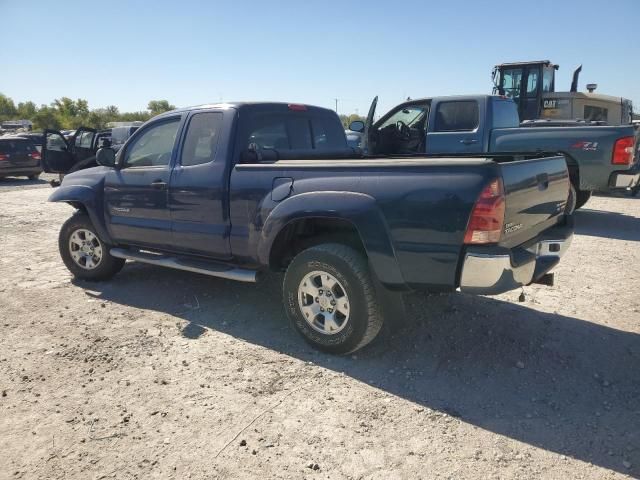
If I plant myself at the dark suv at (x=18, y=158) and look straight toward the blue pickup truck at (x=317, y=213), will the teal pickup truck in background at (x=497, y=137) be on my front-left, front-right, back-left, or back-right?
front-left

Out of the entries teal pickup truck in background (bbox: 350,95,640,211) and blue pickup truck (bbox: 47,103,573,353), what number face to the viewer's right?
0

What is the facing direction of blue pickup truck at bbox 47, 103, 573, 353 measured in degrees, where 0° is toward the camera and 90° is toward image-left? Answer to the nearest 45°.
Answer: approximately 135°

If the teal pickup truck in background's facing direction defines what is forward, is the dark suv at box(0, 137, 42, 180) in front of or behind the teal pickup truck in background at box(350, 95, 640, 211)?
in front

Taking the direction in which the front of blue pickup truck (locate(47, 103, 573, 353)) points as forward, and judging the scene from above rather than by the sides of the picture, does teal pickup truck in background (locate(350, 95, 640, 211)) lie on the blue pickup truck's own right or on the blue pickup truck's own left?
on the blue pickup truck's own right

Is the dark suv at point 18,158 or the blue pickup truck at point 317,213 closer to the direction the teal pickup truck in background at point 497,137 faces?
the dark suv

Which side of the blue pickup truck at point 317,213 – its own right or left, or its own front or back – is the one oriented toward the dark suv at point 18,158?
front

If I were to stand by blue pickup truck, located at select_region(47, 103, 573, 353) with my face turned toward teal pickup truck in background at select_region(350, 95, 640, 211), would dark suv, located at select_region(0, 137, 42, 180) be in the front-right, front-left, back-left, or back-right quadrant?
front-left

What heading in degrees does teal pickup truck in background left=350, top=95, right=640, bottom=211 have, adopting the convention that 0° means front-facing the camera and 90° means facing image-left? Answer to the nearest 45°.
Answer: approximately 90°

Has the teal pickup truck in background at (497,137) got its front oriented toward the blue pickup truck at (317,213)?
no

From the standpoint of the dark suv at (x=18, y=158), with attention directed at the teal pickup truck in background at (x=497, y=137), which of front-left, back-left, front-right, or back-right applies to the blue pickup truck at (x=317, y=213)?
front-right
